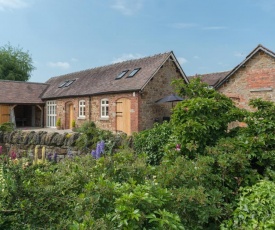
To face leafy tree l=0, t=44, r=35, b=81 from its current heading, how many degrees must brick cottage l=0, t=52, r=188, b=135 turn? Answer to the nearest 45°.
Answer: approximately 90° to its right

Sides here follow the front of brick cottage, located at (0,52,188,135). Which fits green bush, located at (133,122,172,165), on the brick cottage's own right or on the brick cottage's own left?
on the brick cottage's own left

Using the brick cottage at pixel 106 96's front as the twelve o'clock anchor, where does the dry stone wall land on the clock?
The dry stone wall is roughly at 11 o'clock from the brick cottage.

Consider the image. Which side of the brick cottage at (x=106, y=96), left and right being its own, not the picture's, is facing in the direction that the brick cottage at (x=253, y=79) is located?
left

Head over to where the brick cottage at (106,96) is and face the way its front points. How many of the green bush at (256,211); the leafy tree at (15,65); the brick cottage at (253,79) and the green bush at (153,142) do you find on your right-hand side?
1

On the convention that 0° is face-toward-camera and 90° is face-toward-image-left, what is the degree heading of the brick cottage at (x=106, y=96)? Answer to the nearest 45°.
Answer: approximately 45°

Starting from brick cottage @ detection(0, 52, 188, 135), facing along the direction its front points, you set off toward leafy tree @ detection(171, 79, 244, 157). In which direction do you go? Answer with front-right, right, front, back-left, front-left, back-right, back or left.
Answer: front-left

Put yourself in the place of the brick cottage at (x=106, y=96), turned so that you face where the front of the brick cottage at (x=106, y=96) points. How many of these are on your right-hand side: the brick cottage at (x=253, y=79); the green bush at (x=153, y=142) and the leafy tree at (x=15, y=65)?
1
